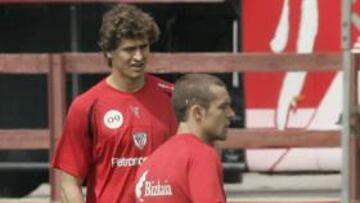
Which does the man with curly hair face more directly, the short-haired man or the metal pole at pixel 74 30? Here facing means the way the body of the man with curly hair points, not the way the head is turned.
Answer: the short-haired man

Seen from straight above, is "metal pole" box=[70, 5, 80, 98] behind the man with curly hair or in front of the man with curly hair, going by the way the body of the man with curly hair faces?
behind

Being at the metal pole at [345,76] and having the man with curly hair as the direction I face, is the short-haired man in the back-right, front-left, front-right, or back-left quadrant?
front-left

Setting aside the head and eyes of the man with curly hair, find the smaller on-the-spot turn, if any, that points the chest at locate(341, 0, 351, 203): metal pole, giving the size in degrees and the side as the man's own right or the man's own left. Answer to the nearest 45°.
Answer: approximately 90° to the man's own left

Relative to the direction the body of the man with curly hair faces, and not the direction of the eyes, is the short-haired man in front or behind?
in front

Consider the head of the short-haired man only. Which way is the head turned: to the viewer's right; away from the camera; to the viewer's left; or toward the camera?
to the viewer's right

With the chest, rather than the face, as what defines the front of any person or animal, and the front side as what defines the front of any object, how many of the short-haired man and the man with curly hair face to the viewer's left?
0

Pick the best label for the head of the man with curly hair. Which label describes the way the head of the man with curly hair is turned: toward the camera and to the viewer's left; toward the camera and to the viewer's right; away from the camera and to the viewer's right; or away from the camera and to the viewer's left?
toward the camera and to the viewer's right

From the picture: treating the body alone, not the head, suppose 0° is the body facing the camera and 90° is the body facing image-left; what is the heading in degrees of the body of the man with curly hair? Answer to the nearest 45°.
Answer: approximately 315°

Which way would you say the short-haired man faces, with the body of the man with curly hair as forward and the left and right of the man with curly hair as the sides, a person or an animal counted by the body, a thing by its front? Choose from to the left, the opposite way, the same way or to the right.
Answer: to the left
